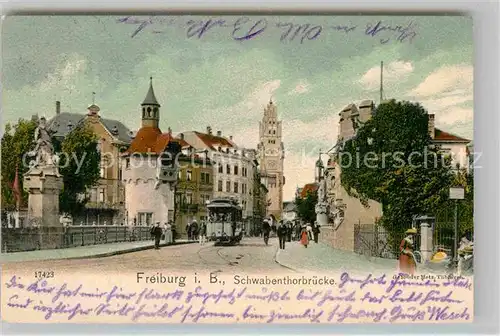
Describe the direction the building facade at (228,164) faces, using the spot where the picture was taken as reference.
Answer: facing the viewer and to the right of the viewer

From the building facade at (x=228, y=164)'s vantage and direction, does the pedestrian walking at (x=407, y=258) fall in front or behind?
in front

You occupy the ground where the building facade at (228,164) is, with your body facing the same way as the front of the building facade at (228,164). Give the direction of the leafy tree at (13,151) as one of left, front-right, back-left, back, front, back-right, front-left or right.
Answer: back-right

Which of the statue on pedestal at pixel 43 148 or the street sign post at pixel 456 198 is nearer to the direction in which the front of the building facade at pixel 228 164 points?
the street sign post

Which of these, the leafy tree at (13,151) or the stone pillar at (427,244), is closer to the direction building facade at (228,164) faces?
the stone pillar
